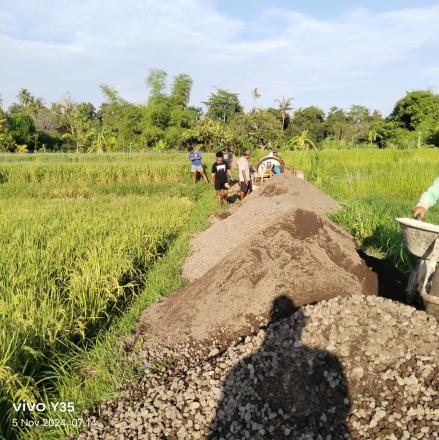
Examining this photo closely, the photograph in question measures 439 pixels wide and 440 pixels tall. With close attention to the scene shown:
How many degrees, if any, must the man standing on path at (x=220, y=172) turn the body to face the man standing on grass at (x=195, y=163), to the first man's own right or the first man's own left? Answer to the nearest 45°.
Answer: approximately 180°

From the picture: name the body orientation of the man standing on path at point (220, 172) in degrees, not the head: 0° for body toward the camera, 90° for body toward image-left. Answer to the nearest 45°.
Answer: approximately 0°

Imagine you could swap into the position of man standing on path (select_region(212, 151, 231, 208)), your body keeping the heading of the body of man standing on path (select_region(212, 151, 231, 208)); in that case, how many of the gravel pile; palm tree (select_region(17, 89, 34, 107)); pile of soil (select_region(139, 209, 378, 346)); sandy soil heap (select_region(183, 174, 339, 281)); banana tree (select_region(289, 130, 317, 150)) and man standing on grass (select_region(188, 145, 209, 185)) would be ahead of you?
3

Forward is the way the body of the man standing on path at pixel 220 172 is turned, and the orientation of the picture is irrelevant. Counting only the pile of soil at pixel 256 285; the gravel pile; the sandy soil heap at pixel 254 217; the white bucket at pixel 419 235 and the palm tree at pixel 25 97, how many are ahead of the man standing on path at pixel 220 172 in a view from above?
4

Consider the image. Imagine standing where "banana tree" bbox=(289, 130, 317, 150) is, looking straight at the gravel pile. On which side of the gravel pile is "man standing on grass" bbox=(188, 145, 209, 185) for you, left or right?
right

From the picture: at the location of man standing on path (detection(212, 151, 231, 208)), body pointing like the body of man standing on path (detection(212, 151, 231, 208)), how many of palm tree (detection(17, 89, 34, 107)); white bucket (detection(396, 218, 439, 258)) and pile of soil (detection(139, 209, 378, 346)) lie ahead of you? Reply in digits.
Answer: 2

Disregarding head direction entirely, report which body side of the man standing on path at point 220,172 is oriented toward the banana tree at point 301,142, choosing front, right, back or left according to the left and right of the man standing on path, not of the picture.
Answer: back

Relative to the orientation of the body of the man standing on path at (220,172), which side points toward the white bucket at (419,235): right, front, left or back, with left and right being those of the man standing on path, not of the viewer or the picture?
front

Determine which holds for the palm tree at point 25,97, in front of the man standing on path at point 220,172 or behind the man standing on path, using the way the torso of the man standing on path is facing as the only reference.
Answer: behind

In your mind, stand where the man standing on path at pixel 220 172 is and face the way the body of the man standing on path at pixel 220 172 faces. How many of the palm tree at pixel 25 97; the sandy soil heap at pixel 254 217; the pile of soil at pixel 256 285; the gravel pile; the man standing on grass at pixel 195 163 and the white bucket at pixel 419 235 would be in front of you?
4

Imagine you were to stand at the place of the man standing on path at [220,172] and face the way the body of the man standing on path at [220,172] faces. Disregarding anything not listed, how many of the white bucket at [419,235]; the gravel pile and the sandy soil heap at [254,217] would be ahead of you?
3

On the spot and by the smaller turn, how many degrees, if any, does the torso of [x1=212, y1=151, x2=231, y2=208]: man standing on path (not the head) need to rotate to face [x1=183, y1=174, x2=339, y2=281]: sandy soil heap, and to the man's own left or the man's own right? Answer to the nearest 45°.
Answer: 0° — they already face it

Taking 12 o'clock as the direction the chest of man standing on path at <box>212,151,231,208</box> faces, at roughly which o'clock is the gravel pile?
The gravel pile is roughly at 12 o'clock from the man standing on path.

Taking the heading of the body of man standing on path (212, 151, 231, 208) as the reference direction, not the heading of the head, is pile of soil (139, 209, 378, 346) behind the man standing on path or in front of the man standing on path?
in front
